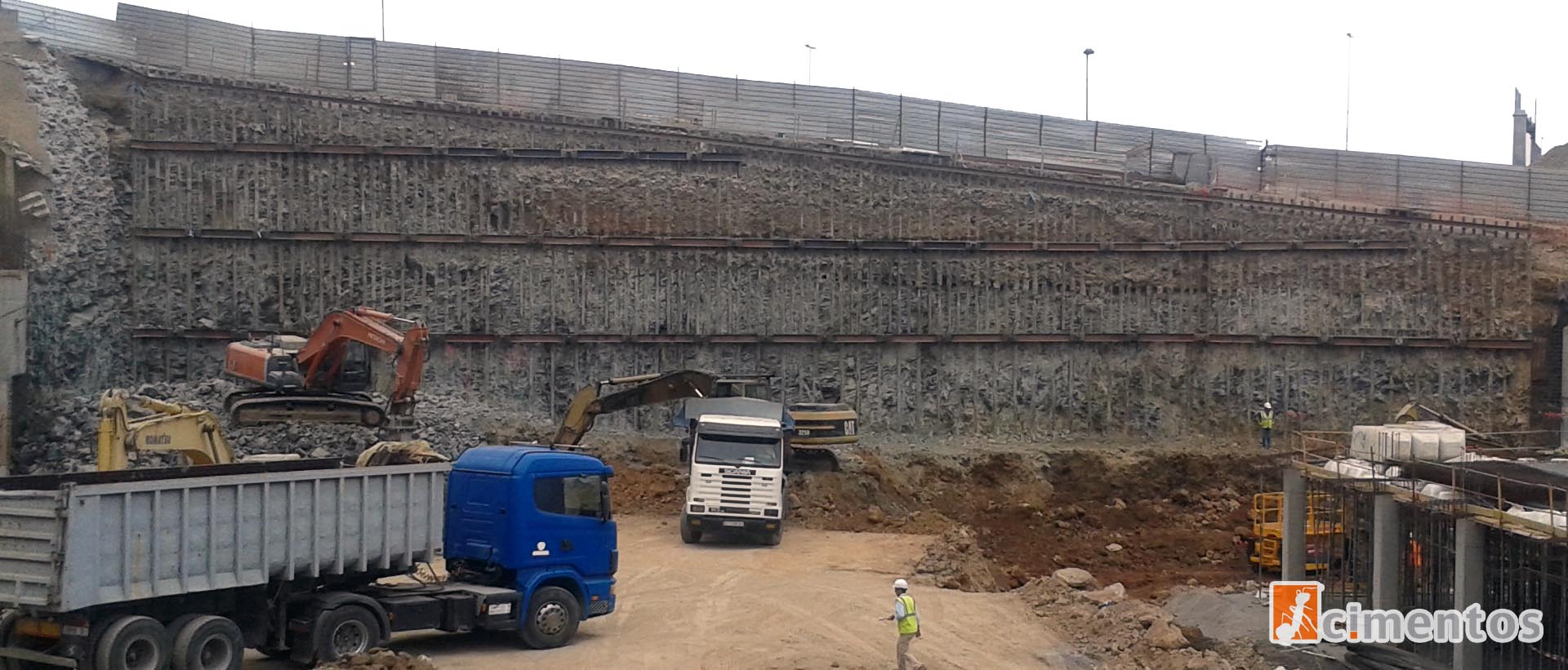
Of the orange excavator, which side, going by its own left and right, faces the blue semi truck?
right

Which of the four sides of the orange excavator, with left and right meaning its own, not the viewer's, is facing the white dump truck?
front

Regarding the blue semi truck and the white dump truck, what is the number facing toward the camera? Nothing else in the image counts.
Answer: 1

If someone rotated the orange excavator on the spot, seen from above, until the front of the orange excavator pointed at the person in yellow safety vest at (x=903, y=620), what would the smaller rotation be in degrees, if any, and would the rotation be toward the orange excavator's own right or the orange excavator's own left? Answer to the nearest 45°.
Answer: approximately 45° to the orange excavator's own right

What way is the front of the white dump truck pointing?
toward the camera

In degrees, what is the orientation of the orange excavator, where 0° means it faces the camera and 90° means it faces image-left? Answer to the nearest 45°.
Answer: approximately 270°

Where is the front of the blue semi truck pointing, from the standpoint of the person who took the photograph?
facing away from the viewer and to the right of the viewer

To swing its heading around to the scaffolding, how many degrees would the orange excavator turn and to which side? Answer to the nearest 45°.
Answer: approximately 45° to its right

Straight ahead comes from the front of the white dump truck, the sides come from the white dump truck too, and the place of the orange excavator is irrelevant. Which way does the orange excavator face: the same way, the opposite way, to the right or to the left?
to the left

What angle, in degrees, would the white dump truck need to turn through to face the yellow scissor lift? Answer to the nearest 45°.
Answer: approximately 90° to its left
